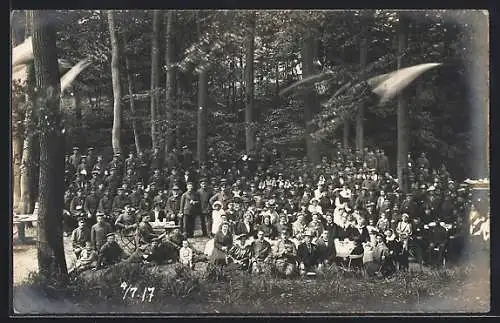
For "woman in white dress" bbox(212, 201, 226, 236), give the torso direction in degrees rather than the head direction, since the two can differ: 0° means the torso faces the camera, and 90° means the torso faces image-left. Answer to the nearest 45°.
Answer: approximately 0°

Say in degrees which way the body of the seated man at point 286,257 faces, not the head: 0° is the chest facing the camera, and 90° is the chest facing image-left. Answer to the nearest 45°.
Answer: approximately 0°

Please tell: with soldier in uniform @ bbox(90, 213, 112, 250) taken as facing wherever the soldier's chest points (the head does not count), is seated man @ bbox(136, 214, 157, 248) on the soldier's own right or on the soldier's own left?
on the soldier's own left

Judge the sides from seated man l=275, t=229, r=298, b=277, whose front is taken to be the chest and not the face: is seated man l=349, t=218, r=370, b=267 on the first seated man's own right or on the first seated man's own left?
on the first seated man's own left
